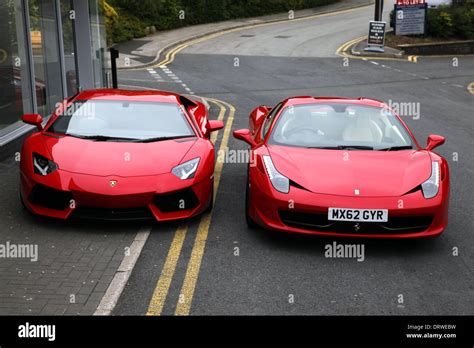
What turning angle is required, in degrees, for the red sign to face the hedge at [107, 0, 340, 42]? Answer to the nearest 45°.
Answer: approximately 90° to its right

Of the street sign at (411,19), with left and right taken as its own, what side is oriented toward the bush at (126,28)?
right

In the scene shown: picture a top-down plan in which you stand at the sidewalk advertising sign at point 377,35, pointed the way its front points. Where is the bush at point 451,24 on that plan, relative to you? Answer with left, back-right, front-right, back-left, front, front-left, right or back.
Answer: back-left

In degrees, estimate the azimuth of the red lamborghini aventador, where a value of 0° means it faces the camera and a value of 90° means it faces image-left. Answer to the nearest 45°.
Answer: approximately 0°

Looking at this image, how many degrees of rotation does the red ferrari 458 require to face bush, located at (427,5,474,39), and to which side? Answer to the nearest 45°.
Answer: approximately 180°
